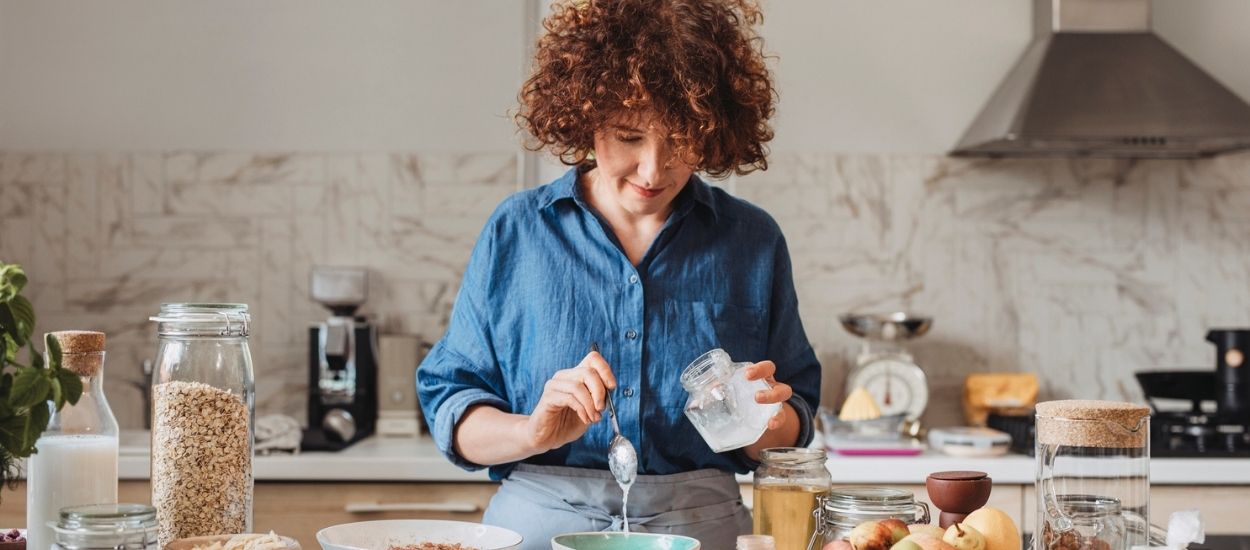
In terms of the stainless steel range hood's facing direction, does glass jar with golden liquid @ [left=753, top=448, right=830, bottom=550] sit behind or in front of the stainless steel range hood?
in front

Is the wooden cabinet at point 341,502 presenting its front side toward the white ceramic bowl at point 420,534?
yes

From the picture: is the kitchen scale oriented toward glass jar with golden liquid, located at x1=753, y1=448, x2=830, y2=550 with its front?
yes

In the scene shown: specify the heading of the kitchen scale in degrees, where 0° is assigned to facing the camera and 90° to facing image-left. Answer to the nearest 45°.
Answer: approximately 0°

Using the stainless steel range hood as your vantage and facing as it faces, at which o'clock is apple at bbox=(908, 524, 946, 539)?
The apple is roughly at 12 o'clock from the stainless steel range hood.

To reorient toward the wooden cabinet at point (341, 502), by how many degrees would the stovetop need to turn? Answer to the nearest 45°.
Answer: approximately 45° to its right

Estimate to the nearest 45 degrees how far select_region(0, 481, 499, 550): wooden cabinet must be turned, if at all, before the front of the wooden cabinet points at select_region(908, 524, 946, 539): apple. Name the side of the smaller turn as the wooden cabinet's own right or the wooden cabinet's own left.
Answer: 0° — it already faces it

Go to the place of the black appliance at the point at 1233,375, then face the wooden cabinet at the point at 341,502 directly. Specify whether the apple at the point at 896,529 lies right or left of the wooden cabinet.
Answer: left
